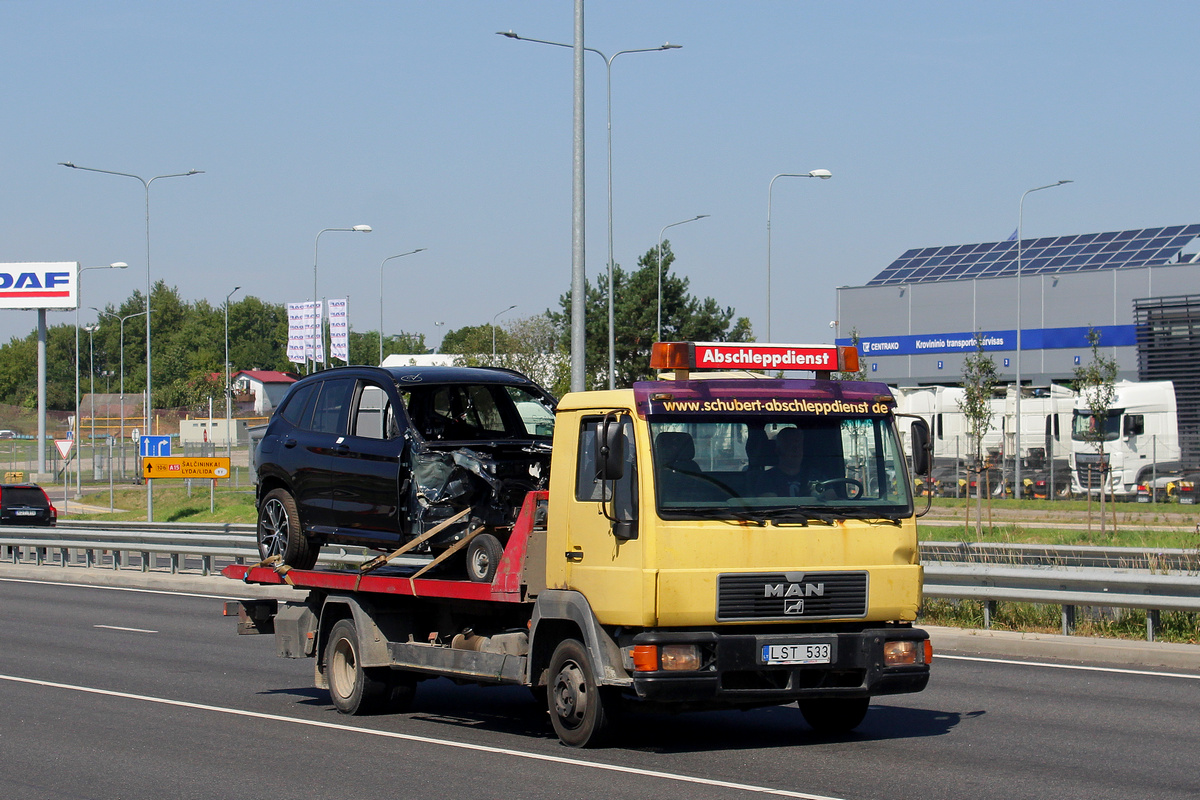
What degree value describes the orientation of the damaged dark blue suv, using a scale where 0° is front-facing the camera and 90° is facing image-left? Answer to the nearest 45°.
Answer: approximately 315°

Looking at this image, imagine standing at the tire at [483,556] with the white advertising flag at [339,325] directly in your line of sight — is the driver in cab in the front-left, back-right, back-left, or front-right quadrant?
back-right

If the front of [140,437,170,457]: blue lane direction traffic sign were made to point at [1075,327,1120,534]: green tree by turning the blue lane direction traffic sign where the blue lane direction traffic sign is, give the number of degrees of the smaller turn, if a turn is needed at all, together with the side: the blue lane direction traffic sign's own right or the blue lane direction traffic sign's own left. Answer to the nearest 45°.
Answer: approximately 90° to the blue lane direction traffic sign's own left

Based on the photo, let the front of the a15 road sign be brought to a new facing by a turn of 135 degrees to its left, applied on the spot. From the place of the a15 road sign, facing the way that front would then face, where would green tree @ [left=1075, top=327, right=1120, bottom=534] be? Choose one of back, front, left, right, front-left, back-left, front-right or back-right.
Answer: front-right

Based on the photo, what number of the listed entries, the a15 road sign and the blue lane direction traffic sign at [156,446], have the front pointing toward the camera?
2

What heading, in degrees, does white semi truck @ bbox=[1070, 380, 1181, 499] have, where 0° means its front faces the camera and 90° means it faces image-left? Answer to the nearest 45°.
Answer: approximately 45°

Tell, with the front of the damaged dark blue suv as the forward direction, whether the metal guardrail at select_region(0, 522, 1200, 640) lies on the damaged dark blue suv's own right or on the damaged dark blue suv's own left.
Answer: on the damaged dark blue suv's own left

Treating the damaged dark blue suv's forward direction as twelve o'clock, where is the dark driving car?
The dark driving car is roughly at 7 o'clock from the damaged dark blue suv.

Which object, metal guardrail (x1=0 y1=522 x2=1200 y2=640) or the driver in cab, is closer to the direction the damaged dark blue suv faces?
the driver in cab

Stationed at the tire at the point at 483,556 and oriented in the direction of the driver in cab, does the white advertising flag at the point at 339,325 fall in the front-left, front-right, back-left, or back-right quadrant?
back-left
